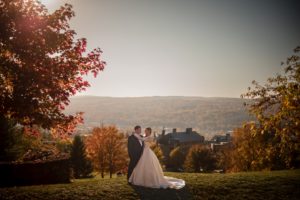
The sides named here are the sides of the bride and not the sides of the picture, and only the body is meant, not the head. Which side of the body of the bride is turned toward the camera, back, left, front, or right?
left

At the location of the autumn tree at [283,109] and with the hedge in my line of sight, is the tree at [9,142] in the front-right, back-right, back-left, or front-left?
front-right

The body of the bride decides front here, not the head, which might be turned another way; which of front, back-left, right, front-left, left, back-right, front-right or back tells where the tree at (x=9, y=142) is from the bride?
front-right

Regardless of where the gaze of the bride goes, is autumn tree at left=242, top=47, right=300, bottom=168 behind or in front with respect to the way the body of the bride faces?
behind

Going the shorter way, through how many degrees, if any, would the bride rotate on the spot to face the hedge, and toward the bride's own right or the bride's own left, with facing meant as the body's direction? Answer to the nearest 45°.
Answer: approximately 45° to the bride's own right

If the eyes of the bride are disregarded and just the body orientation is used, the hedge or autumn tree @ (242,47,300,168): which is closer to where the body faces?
the hedge
